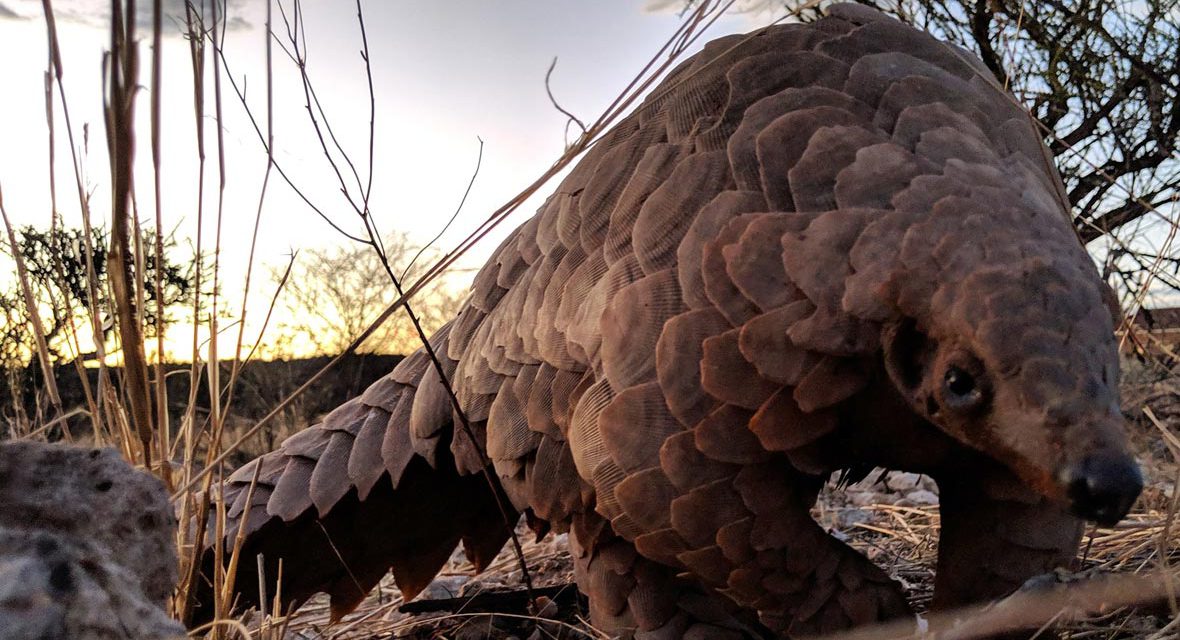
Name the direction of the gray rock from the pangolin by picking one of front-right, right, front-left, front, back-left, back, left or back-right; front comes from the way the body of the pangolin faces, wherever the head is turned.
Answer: right

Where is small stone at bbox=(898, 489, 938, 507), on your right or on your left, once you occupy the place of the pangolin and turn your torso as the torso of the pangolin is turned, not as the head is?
on your left

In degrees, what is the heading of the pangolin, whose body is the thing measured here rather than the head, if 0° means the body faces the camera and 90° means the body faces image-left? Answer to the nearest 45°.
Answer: approximately 315°
